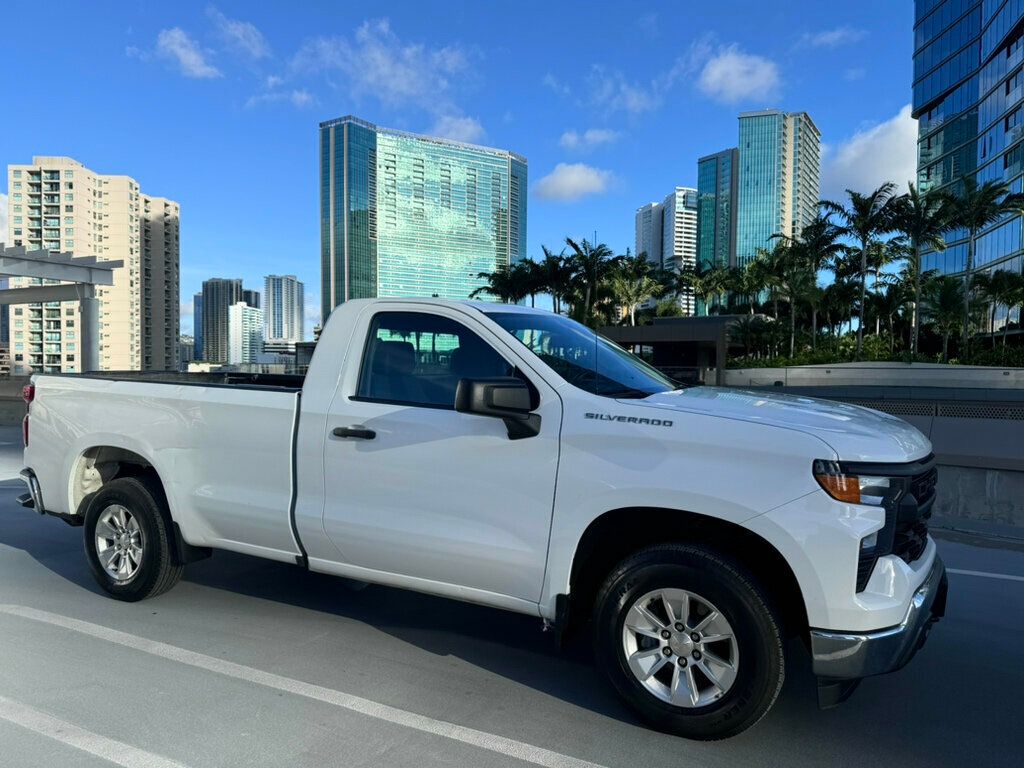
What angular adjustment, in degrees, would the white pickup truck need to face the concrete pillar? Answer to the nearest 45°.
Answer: approximately 180°

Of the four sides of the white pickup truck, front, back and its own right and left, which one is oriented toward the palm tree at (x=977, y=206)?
left

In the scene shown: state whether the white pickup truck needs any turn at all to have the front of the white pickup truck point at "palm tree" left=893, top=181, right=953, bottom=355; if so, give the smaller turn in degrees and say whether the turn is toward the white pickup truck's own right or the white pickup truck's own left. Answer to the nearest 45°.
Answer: approximately 90° to the white pickup truck's own left

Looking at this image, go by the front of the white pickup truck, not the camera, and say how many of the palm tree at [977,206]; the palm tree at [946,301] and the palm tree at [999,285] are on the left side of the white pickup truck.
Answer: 3

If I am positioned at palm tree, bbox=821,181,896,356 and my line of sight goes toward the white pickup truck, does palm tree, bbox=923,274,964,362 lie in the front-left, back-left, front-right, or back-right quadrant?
back-left

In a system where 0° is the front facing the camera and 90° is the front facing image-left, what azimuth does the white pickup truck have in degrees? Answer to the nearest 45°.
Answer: approximately 315°
